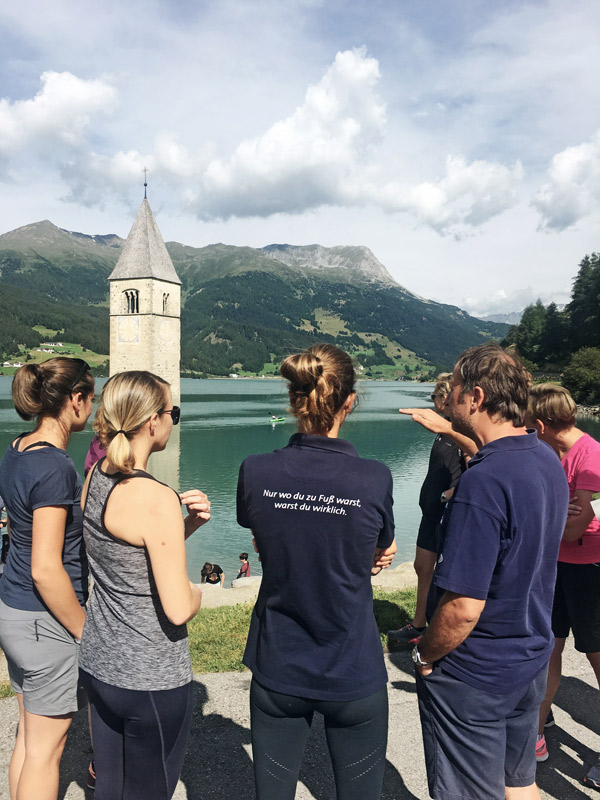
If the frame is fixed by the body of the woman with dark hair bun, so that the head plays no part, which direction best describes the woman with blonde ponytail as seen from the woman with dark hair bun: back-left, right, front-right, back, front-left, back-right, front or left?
left

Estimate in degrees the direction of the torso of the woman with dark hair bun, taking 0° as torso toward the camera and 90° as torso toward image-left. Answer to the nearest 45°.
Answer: approximately 180°

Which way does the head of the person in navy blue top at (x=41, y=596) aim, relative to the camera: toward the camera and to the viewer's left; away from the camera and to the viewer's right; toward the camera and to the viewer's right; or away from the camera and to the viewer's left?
away from the camera and to the viewer's right

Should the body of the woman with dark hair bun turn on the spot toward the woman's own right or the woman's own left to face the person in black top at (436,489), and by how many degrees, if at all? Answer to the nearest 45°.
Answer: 0° — they already face them

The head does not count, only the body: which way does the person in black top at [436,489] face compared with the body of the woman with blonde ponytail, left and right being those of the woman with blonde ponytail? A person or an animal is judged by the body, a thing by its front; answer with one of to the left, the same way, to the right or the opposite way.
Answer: to the left

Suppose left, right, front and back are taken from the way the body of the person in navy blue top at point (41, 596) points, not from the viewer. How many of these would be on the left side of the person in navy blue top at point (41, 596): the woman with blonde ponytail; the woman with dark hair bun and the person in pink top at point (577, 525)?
0

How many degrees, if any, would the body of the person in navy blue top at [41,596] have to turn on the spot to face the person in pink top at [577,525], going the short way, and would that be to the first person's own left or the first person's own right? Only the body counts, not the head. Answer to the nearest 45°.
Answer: approximately 45° to the first person's own right

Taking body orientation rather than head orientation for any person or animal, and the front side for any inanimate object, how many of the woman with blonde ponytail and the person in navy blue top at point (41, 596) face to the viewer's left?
0

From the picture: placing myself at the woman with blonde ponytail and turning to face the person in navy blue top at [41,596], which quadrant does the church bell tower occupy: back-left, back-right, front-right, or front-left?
front-right

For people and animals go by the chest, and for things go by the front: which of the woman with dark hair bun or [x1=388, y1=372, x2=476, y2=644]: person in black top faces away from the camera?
the woman with dark hair bun

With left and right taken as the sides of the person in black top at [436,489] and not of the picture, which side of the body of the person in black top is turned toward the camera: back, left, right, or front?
left

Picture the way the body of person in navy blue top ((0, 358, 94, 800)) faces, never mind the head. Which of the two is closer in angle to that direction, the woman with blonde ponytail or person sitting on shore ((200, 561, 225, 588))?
the person sitting on shore

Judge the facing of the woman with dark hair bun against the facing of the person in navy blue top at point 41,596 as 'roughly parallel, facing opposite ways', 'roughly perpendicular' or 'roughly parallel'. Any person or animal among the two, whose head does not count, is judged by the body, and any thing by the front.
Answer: roughly parallel

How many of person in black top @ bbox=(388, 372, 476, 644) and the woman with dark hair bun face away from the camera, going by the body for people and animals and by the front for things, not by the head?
1

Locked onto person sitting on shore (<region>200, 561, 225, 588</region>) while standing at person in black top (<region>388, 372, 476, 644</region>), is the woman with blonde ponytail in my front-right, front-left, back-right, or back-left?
back-left

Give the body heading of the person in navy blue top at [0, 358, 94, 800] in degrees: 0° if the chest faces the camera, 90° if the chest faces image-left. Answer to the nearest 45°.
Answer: approximately 225°

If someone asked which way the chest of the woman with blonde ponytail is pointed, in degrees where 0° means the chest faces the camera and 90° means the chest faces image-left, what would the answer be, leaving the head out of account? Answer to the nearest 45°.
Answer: approximately 225°

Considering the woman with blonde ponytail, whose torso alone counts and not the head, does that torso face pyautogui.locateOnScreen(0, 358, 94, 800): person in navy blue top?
no
